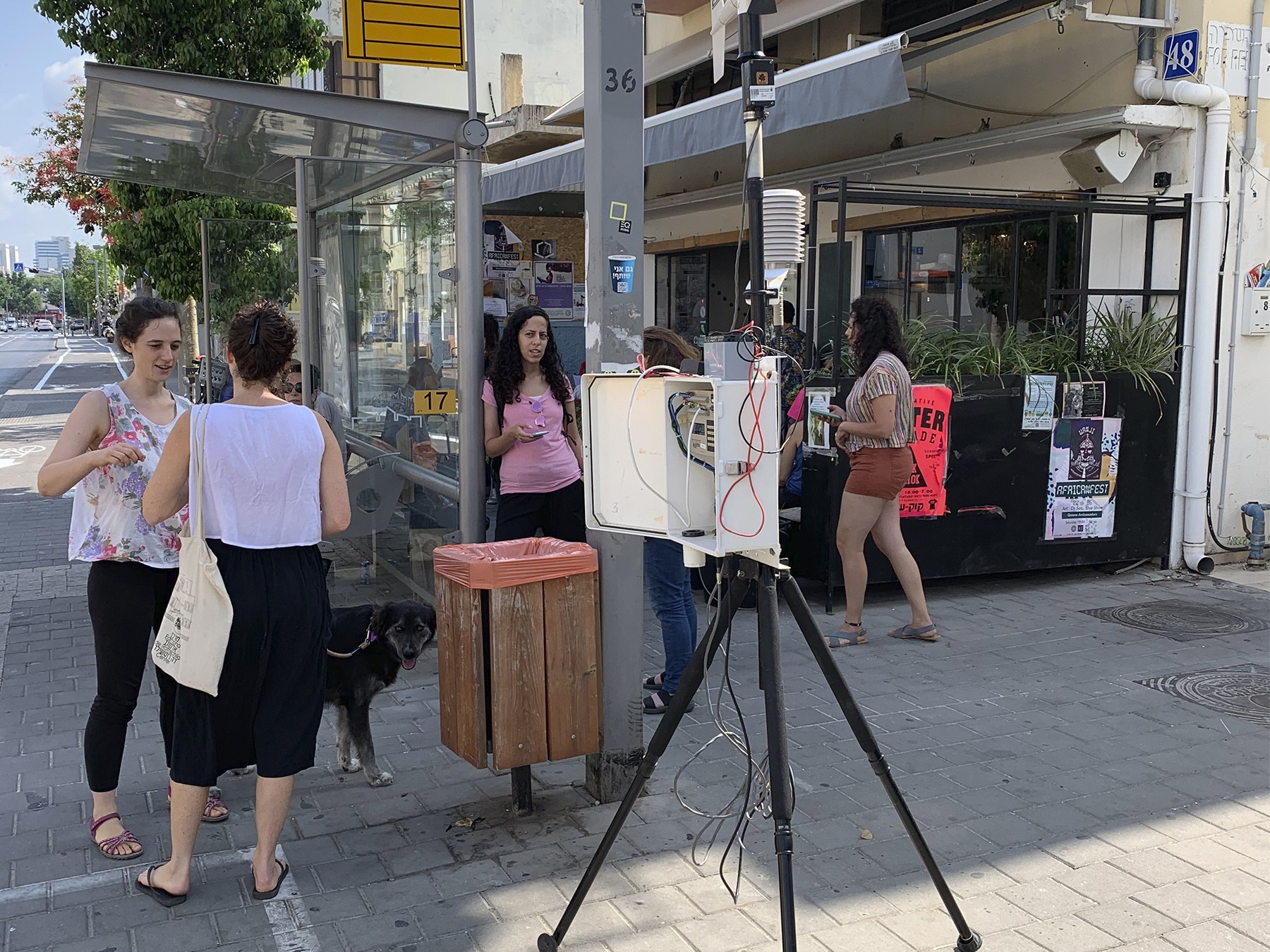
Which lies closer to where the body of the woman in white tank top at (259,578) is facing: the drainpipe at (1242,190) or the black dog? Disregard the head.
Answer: the black dog

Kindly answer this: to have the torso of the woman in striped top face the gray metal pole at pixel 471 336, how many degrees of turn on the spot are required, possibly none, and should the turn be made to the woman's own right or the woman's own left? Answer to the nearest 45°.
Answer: approximately 45° to the woman's own left

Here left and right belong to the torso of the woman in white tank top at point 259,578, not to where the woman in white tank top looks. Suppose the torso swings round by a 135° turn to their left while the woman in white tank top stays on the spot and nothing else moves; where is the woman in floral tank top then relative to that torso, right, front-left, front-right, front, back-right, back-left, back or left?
right

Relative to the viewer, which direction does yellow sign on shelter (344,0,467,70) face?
toward the camera

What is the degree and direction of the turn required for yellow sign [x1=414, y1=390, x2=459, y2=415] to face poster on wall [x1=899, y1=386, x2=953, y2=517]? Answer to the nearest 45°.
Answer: approximately 90° to its left

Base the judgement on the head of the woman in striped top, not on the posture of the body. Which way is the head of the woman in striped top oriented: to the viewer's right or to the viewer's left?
to the viewer's left

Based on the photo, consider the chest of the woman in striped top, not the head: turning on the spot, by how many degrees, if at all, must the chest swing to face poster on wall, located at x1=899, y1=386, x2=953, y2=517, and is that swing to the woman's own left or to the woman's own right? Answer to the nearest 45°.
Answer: approximately 90° to the woman's own right

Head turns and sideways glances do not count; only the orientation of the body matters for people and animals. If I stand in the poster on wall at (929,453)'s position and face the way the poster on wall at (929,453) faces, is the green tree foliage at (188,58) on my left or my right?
on my right

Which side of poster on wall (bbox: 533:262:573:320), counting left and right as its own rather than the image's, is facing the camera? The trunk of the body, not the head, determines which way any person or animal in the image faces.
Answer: front

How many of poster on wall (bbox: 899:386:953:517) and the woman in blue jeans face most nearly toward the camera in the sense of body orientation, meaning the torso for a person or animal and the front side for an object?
1

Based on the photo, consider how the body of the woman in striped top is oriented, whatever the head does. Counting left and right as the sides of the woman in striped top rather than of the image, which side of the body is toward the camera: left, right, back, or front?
left

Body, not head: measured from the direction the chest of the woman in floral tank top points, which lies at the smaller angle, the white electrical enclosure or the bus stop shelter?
the white electrical enclosure

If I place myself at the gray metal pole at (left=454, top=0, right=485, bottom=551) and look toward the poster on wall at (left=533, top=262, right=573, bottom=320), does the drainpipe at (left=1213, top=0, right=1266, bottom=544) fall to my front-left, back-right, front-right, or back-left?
front-right

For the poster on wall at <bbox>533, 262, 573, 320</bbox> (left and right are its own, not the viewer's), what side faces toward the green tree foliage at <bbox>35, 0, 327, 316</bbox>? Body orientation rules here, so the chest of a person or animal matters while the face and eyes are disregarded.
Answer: right

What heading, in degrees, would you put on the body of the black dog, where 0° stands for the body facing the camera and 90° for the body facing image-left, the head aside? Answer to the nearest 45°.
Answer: approximately 315°
